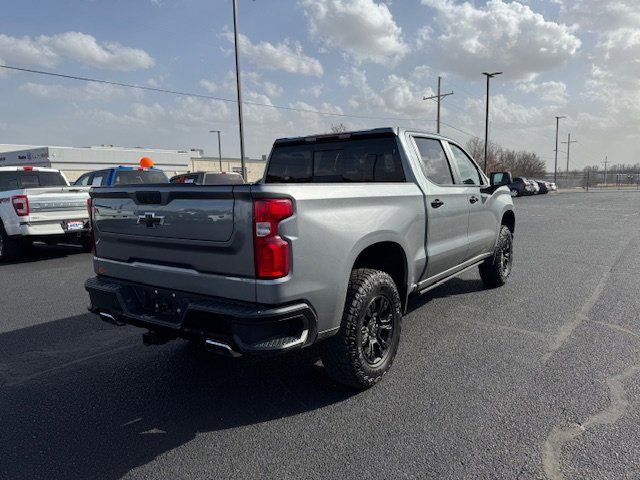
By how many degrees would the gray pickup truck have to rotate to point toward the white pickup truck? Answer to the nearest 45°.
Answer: approximately 90° to its left

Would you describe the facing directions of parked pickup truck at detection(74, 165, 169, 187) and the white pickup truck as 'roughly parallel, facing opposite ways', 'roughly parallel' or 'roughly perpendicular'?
roughly parallel

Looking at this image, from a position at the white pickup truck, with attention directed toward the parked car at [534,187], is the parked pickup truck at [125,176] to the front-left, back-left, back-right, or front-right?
front-left

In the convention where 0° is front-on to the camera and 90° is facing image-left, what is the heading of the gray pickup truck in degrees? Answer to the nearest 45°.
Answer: approximately 225°

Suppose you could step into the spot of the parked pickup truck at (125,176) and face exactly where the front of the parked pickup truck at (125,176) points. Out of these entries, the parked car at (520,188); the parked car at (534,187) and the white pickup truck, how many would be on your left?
1

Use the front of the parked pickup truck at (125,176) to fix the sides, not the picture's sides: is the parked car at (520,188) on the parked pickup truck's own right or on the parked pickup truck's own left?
on the parked pickup truck's own right

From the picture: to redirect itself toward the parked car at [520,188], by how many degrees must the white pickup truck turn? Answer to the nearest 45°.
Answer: approximately 90° to its right

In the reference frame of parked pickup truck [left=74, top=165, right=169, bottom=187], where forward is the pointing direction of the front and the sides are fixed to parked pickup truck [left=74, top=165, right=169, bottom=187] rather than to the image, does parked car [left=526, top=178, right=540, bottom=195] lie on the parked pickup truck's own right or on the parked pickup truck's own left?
on the parked pickup truck's own right

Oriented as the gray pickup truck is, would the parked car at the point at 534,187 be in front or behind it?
in front

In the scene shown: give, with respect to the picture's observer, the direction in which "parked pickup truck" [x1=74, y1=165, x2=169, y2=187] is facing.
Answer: facing away from the viewer and to the left of the viewer

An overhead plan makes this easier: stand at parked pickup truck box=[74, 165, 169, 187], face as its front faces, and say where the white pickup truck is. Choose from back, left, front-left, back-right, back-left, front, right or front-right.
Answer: left

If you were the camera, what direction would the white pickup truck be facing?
facing away from the viewer and to the left of the viewer

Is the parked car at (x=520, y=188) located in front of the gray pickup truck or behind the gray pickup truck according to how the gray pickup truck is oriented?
in front

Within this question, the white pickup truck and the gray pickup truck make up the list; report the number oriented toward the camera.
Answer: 0
